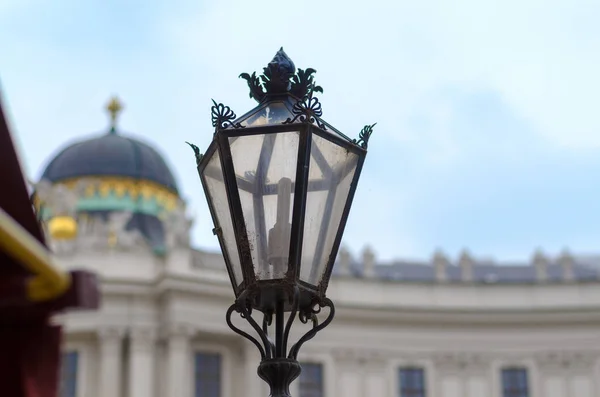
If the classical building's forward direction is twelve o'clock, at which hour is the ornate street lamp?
The ornate street lamp is roughly at 12 o'clock from the classical building.

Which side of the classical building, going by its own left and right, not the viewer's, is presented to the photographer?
front

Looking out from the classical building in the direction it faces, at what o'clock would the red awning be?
The red awning is roughly at 12 o'clock from the classical building.
